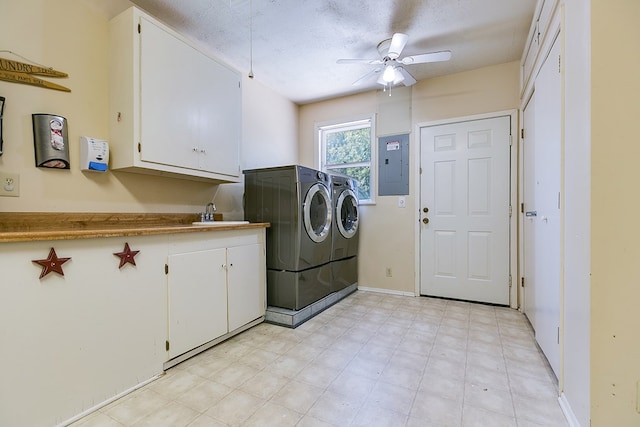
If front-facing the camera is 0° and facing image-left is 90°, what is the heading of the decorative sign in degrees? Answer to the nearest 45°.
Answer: approximately 315°

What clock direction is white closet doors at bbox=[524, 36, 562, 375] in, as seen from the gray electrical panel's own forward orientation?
The white closet doors is roughly at 11 o'clock from the gray electrical panel.

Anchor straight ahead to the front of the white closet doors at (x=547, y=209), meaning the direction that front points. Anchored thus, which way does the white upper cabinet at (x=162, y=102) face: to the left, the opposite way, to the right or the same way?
the opposite way

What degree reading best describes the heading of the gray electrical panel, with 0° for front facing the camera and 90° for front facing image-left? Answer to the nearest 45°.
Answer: approximately 0°

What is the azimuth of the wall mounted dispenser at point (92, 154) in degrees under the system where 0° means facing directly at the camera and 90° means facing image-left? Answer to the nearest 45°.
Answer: approximately 315°

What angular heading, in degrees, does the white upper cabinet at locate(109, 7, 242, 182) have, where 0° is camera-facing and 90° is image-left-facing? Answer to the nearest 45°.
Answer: approximately 315°

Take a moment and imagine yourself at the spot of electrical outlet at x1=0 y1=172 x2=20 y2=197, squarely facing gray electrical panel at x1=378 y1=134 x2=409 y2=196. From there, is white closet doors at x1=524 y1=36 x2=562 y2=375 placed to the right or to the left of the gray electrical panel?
right
